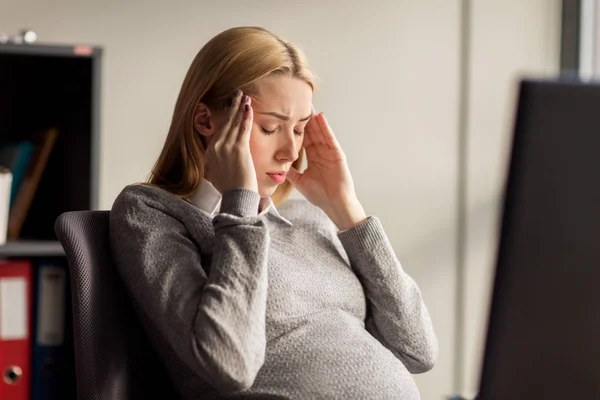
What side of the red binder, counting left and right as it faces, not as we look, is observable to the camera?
front

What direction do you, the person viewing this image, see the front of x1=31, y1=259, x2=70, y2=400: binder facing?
facing the viewer

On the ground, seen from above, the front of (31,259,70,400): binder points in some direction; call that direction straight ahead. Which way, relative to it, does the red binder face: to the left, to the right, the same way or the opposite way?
the same way

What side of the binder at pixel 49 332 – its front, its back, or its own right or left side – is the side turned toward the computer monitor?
front

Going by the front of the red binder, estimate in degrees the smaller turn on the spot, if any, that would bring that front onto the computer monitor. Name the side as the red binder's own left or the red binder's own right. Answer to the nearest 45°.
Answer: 0° — it already faces it

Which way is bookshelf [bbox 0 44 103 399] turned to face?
toward the camera
